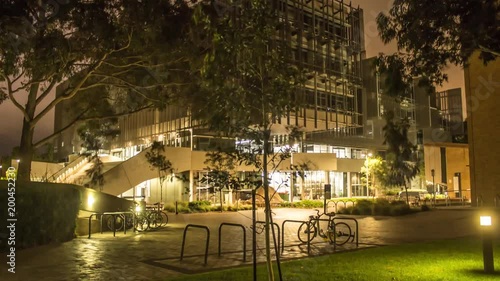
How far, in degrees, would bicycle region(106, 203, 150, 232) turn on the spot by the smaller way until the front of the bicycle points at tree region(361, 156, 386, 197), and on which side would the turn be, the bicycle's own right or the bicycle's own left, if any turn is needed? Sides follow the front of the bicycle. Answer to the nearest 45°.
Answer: approximately 45° to the bicycle's own left

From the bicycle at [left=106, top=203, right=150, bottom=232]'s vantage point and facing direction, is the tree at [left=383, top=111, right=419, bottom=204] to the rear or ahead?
ahead

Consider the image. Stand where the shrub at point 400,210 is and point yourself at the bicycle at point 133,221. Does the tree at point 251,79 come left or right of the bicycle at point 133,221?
left

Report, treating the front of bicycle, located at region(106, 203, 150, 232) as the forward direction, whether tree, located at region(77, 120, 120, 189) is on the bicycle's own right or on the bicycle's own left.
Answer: on the bicycle's own left

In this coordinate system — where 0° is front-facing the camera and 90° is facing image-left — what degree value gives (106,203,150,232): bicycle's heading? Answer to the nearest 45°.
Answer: approximately 270°

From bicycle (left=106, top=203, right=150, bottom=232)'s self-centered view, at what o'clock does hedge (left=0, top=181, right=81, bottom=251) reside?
The hedge is roughly at 4 o'clock from the bicycle.

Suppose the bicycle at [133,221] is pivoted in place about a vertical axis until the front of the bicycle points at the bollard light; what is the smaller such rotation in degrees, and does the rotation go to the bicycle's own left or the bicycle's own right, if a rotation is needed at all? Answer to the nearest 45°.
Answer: approximately 45° to the bicycle's own right

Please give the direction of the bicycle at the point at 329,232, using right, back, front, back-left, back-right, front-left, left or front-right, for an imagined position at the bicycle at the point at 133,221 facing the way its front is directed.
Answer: front-right
